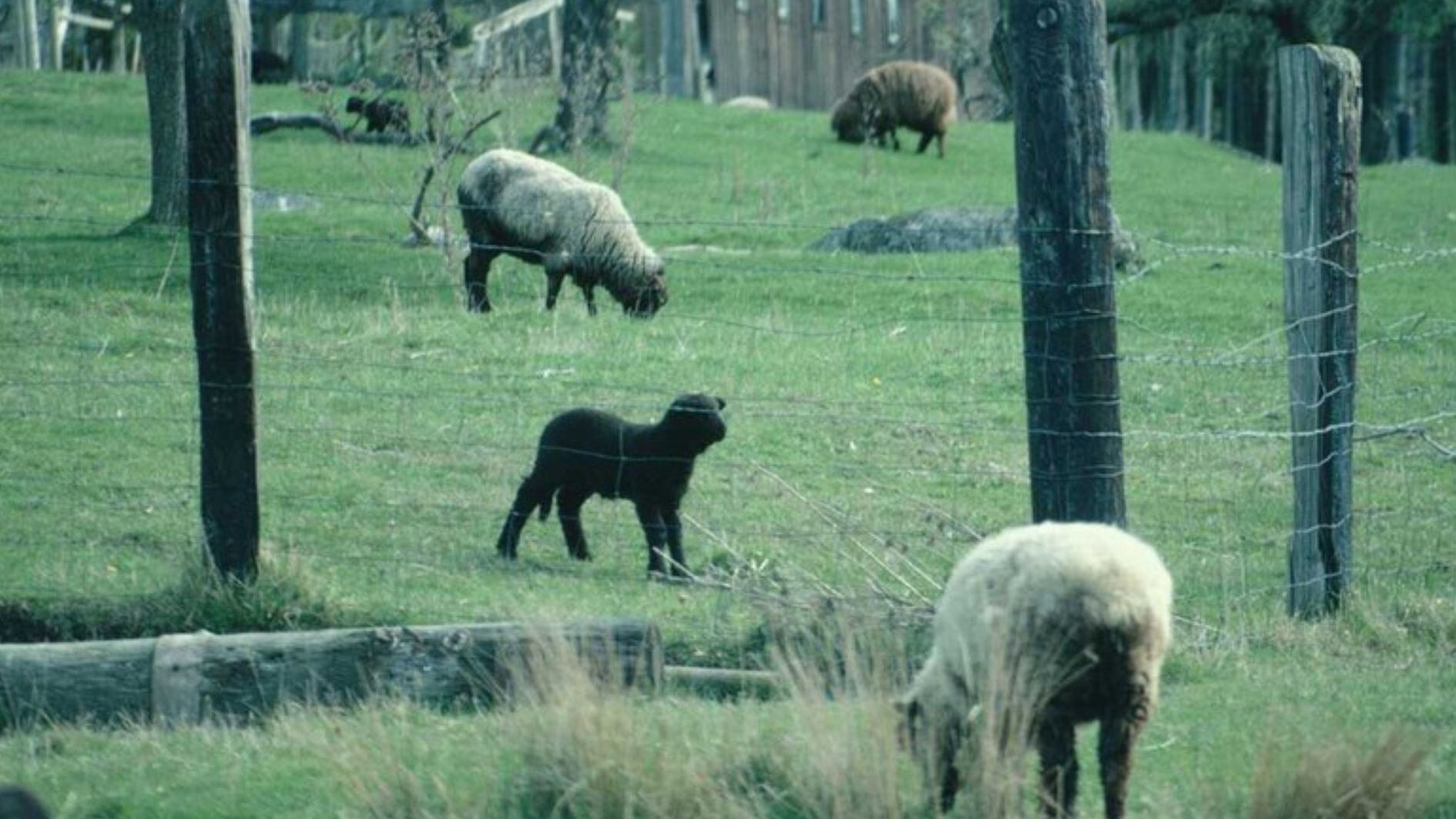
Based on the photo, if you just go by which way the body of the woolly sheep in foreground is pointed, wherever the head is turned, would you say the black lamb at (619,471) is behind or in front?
in front

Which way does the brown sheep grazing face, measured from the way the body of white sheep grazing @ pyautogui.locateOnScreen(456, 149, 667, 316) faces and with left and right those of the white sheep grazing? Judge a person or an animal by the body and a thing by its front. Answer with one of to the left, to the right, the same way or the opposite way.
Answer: the opposite way

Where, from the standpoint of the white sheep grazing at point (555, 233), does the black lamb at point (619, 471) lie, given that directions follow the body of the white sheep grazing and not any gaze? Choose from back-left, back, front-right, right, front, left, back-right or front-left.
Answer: right

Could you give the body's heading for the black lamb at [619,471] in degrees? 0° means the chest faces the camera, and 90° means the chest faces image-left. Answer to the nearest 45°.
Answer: approximately 270°

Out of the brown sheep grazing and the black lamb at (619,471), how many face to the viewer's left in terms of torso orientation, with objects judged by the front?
1

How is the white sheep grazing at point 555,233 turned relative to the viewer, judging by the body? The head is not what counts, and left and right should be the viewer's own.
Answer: facing to the right of the viewer

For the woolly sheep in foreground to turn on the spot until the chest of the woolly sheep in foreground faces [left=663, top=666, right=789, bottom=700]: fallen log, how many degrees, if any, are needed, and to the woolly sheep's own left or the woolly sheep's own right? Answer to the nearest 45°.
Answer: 0° — it already faces it

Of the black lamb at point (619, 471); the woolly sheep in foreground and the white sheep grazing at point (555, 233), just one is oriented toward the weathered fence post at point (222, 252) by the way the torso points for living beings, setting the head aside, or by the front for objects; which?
the woolly sheep in foreground

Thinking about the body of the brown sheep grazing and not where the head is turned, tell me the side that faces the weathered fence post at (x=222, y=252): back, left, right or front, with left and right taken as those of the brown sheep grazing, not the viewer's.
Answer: left

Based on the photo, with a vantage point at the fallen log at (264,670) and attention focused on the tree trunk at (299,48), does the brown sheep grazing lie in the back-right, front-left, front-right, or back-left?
front-right

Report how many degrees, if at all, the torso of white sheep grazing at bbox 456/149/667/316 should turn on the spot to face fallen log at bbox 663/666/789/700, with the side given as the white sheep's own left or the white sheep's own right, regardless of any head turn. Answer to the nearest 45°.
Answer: approximately 90° to the white sheep's own right

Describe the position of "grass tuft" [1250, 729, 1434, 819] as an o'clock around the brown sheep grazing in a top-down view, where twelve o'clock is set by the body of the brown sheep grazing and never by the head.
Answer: The grass tuft is roughly at 9 o'clock from the brown sheep grazing.

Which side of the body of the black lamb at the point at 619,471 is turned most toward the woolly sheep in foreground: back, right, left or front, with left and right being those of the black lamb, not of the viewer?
right

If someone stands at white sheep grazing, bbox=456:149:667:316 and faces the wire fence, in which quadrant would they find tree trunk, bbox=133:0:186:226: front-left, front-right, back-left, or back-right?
back-right

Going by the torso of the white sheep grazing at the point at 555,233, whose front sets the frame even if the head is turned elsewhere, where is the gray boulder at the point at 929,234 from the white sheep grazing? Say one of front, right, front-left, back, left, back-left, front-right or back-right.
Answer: front-left

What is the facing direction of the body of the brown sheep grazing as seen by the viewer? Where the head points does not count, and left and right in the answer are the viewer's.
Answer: facing to the left of the viewer
